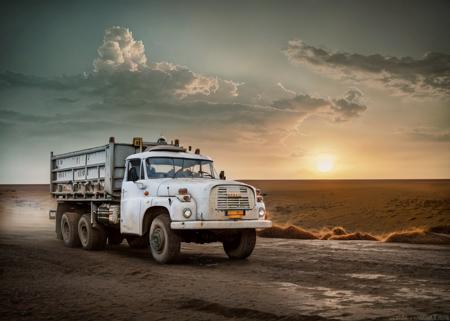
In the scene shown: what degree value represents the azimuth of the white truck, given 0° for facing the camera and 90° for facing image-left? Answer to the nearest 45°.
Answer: approximately 315°

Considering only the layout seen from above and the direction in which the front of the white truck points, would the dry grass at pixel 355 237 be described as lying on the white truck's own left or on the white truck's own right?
on the white truck's own left

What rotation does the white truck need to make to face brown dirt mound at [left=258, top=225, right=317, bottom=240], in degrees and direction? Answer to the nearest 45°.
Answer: approximately 90° to its left

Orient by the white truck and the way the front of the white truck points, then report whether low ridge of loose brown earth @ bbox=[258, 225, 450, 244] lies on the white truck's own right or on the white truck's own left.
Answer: on the white truck's own left

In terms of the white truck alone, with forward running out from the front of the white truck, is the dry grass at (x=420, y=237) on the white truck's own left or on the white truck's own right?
on the white truck's own left
